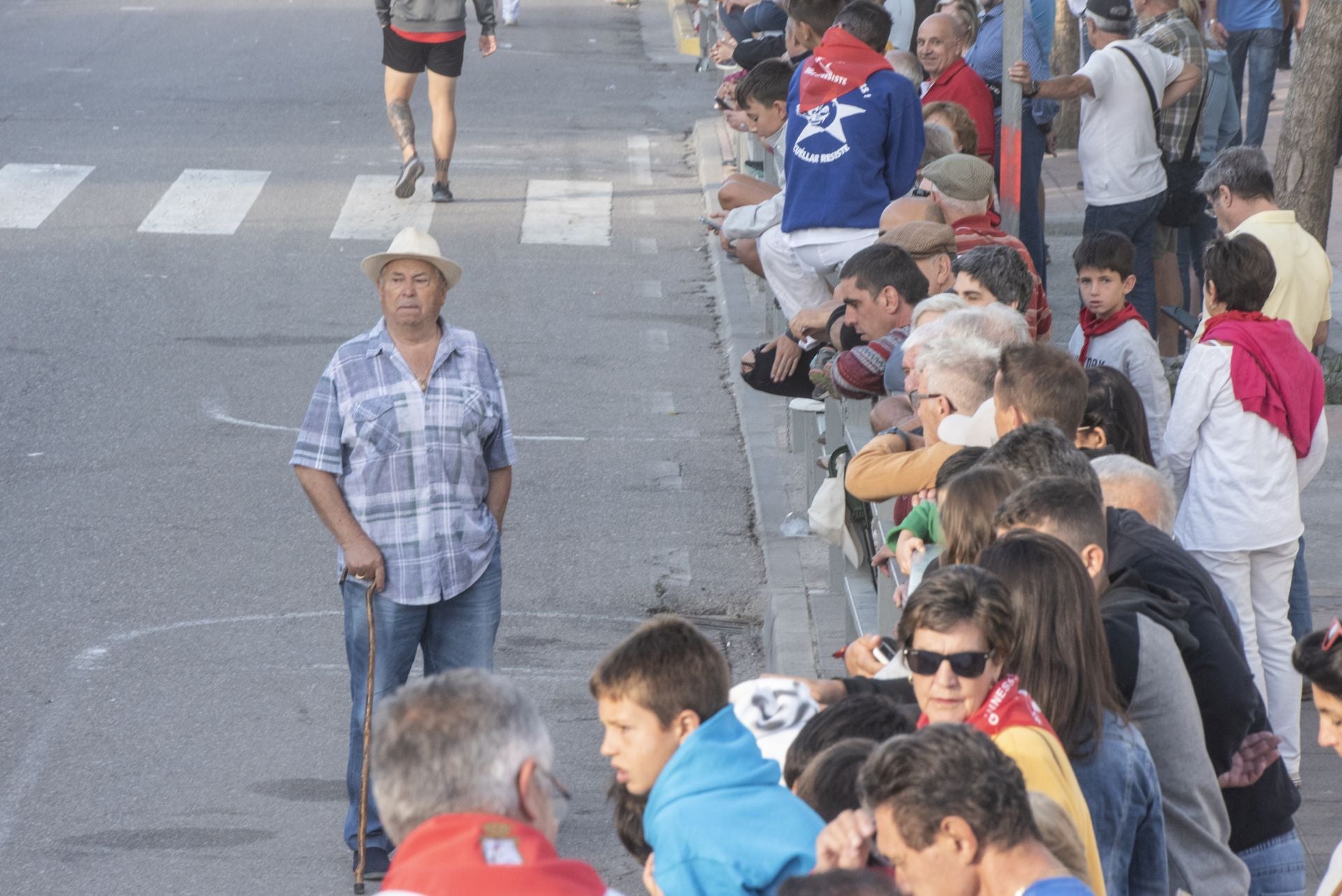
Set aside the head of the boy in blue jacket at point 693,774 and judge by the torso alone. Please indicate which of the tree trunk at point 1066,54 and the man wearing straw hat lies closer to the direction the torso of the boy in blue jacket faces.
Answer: the man wearing straw hat

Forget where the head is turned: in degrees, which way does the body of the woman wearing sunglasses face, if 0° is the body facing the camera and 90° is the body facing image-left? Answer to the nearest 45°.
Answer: approximately 45°

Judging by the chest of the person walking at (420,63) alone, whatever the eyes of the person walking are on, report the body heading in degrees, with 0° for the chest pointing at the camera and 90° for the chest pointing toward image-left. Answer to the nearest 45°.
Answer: approximately 180°

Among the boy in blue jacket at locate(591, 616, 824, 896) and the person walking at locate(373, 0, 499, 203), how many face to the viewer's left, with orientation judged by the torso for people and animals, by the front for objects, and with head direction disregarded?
1

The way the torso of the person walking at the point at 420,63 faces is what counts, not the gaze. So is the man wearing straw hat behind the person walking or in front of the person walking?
behind

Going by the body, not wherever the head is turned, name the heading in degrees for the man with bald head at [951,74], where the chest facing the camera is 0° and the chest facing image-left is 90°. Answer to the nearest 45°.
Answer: approximately 45°

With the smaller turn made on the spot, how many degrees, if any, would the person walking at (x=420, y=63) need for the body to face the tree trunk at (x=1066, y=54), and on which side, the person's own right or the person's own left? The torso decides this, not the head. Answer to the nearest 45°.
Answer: approximately 90° to the person's own right

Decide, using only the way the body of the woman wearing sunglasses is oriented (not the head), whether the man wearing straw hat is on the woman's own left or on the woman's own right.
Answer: on the woman's own right

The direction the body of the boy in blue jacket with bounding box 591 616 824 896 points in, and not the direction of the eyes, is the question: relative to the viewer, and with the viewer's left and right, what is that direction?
facing to the left of the viewer
